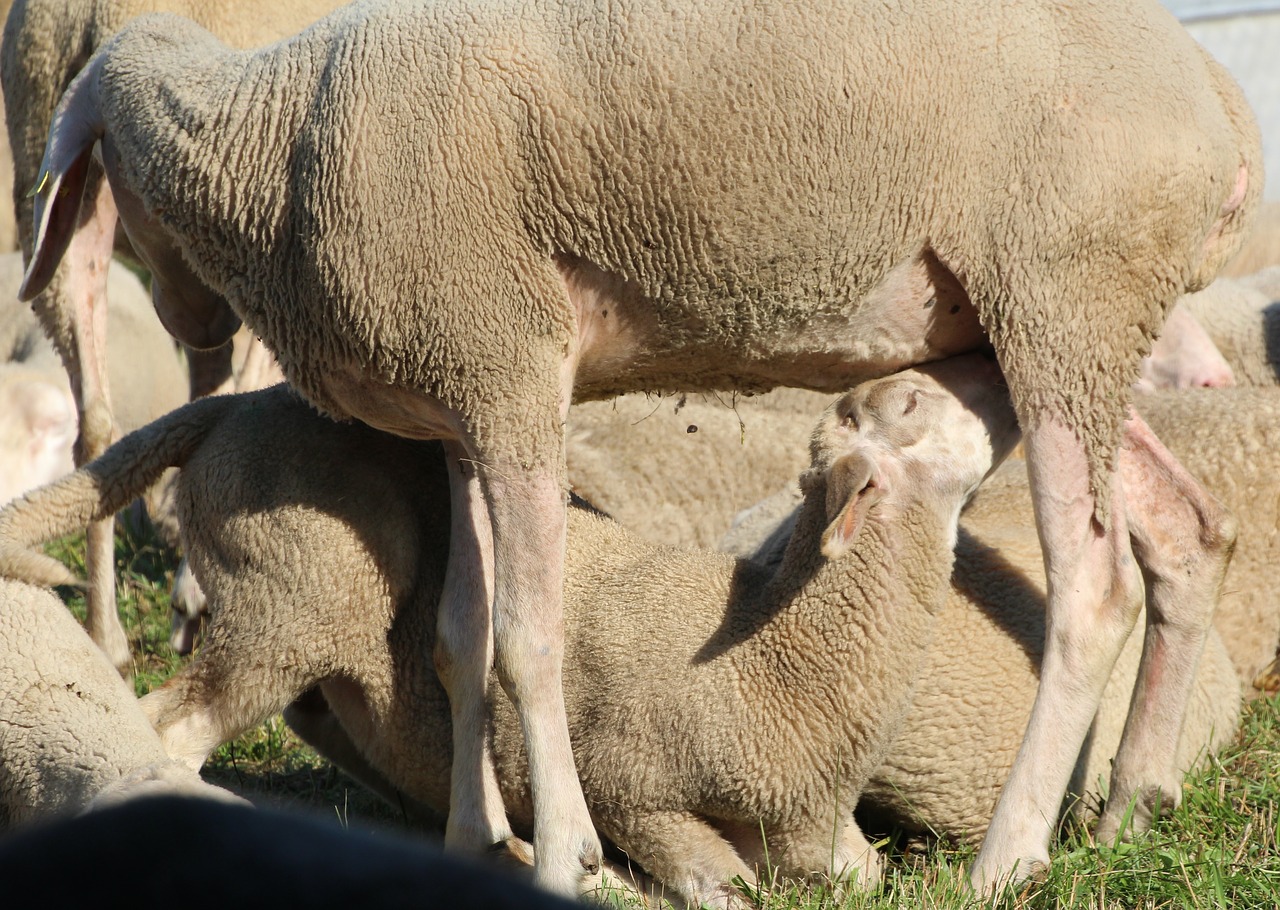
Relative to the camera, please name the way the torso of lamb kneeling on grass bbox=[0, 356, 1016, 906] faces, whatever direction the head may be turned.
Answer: to the viewer's right

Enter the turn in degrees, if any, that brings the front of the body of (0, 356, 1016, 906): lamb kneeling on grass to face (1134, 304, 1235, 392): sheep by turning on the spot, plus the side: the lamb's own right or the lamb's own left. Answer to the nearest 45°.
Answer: approximately 45° to the lamb's own left

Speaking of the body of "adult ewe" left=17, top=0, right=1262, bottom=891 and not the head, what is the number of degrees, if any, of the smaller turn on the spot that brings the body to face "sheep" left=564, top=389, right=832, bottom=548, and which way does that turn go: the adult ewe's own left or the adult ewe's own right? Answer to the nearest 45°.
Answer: approximately 90° to the adult ewe's own right

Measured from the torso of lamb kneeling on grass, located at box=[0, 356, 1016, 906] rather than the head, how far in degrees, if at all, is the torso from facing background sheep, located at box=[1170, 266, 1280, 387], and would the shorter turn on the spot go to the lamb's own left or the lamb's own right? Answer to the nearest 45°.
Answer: approximately 45° to the lamb's own left

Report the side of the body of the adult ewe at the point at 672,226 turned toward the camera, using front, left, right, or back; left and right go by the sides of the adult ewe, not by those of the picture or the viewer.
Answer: left

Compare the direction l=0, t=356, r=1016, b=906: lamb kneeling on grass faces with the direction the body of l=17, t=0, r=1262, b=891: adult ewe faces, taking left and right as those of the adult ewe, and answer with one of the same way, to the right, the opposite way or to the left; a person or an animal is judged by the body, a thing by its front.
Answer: the opposite way
